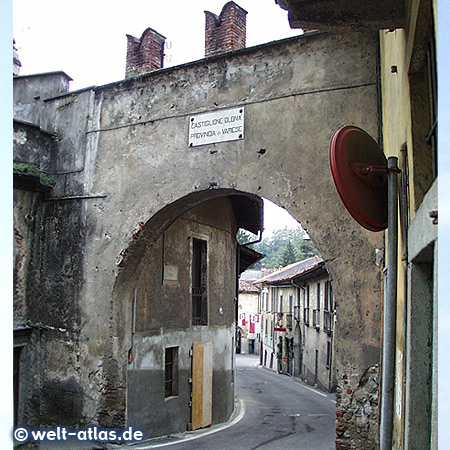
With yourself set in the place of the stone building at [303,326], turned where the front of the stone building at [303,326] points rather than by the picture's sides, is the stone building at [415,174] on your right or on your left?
on your left

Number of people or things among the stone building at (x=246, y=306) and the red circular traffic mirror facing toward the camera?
1

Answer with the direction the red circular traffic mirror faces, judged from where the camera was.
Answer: facing away from the viewer and to the left of the viewer

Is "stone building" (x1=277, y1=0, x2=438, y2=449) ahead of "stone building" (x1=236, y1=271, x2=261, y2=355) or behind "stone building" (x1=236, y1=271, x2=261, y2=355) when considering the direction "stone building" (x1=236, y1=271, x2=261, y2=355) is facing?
ahead

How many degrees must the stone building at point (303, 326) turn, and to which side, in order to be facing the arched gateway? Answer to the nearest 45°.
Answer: approximately 45° to its left

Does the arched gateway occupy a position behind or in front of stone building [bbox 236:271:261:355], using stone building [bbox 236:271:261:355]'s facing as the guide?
in front

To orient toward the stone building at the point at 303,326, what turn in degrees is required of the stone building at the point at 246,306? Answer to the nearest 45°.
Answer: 0° — it already faces it
